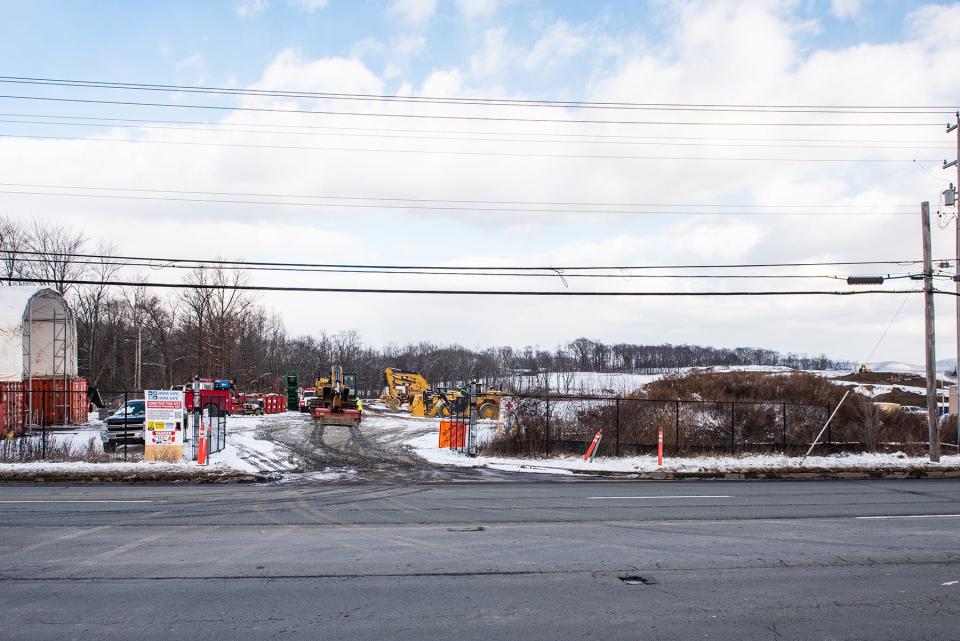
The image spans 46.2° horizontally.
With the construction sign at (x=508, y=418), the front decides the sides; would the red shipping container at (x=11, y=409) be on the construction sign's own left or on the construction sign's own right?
on the construction sign's own right

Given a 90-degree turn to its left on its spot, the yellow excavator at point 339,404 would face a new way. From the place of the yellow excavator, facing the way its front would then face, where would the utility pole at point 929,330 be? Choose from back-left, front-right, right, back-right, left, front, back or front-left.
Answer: front-right

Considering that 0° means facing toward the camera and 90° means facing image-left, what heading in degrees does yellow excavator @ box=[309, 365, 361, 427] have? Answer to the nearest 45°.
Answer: approximately 0°

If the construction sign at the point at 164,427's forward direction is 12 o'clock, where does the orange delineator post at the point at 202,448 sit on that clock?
The orange delineator post is roughly at 10 o'clock from the construction sign.

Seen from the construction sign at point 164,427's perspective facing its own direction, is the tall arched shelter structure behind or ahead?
behind

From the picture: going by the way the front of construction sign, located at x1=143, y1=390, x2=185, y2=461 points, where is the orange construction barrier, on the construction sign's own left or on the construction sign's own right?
on the construction sign's own left

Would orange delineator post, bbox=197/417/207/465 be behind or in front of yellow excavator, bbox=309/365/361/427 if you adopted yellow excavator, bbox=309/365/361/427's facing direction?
in front

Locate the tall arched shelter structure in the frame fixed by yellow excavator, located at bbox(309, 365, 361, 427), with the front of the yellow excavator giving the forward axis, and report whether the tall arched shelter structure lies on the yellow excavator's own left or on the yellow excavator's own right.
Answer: on the yellow excavator's own right

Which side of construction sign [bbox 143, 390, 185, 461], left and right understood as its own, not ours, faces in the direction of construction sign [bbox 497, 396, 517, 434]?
left
